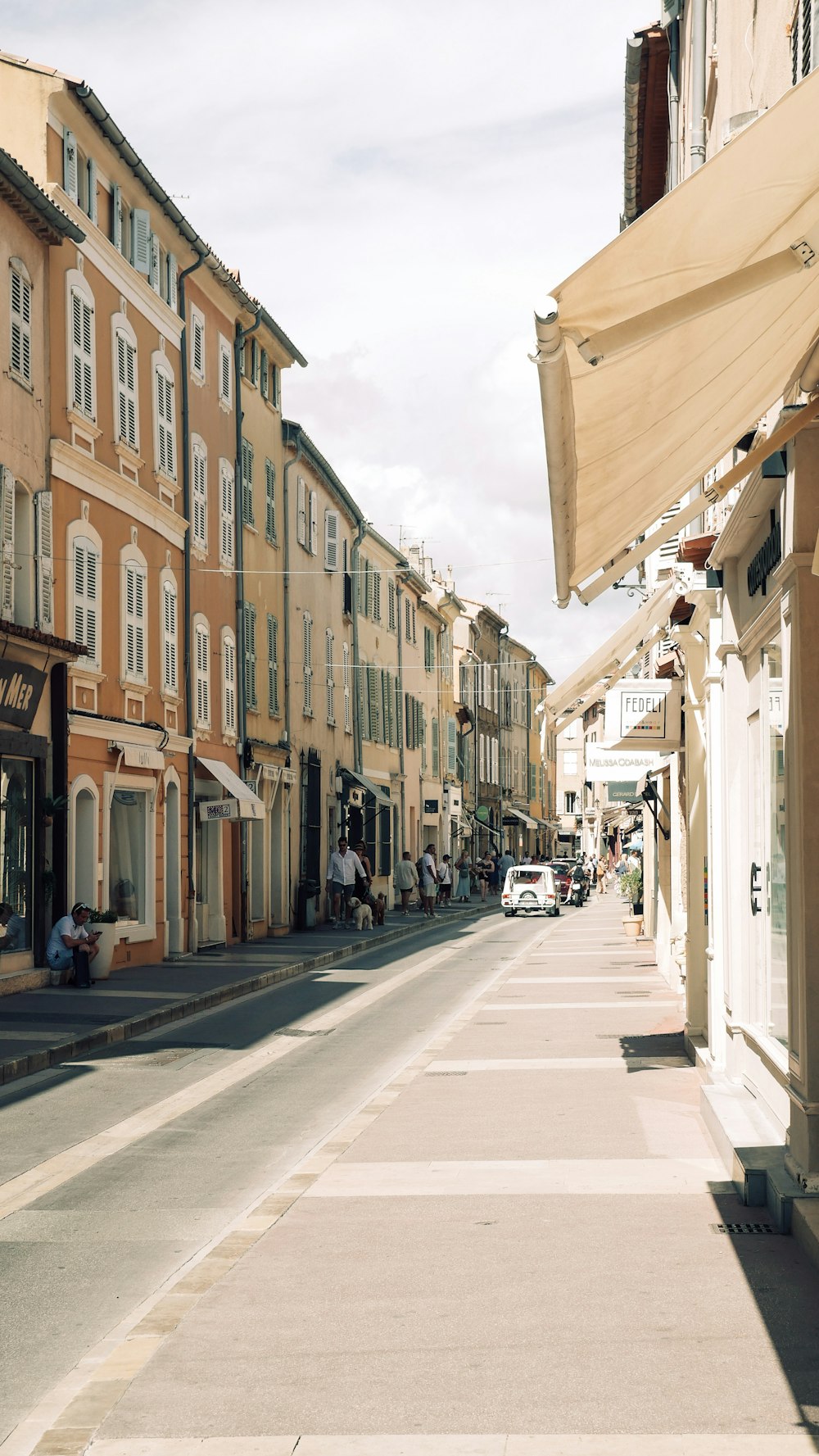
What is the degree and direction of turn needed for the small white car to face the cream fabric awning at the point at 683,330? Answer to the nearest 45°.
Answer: approximately 180°

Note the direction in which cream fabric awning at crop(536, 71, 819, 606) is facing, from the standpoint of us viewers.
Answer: facing to the left of the viewer

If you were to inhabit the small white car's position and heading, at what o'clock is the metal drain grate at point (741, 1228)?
The metal drain grate is roughly at 6 o'clock from the small white car.

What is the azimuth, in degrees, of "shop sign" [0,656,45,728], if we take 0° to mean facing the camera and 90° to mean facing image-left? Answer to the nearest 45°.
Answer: approximately 315°

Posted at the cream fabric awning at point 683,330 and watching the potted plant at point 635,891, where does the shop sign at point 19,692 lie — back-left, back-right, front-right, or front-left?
front-left

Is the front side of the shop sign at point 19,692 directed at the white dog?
no

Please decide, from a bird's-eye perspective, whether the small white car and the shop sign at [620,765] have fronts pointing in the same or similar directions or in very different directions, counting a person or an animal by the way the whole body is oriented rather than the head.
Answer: very different directions

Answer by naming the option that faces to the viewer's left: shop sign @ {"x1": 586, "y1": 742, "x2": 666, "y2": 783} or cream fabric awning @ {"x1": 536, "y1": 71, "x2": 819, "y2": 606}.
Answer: the cream fabric awning

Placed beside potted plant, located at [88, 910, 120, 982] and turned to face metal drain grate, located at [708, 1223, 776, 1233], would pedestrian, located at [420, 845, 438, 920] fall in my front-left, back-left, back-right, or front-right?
back-left

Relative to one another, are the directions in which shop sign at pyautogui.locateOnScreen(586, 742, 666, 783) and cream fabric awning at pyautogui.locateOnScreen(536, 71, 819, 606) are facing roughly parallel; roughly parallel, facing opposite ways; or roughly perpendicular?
roughly perpendicular

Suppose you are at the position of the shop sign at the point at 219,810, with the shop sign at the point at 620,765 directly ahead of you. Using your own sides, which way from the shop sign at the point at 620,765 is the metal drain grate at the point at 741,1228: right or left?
right

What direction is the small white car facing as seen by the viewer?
away from the camera

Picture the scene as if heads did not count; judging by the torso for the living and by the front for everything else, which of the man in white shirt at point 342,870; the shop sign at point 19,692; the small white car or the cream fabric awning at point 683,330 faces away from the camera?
the small white car

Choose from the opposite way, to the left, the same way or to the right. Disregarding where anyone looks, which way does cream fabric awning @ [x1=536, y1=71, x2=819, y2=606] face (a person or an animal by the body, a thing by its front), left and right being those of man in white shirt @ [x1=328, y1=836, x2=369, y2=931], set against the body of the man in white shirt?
to the right

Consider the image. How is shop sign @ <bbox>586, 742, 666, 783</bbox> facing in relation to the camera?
toward the camera

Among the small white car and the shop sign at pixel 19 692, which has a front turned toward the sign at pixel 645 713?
the shop sign

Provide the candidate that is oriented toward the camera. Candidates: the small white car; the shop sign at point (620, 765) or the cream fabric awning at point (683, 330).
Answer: the shop sign
